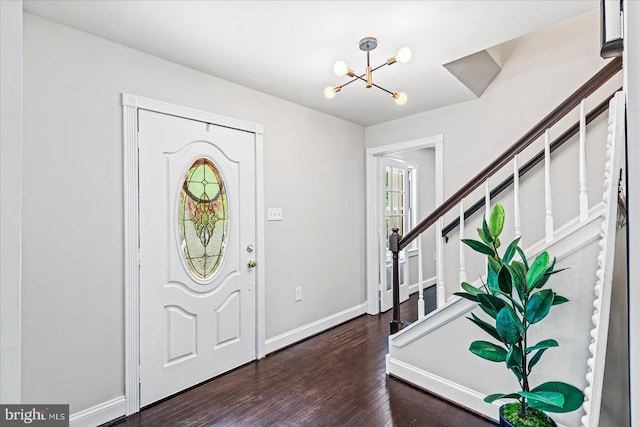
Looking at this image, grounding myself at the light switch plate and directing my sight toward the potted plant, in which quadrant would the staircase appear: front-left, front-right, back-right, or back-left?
front-left

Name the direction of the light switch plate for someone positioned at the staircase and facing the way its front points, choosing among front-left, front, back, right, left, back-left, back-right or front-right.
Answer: front-left

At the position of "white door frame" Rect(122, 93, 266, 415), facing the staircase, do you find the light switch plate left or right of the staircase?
left

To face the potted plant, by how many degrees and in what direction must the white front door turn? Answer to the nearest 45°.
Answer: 0° — it already faces it

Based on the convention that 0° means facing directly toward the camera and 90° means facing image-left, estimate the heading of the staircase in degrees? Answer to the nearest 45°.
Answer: approximately 135°

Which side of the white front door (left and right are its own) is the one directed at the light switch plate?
left

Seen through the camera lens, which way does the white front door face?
facing the viewer and to the right of the viewer

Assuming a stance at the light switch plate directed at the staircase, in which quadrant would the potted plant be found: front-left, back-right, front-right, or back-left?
front-right
